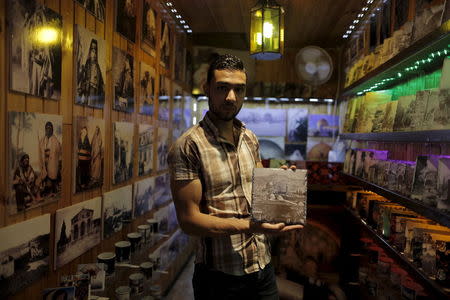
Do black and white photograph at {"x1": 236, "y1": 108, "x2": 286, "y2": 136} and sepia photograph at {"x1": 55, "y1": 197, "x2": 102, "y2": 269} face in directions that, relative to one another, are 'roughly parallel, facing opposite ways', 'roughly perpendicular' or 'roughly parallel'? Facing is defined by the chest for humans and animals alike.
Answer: roughly perpendicular

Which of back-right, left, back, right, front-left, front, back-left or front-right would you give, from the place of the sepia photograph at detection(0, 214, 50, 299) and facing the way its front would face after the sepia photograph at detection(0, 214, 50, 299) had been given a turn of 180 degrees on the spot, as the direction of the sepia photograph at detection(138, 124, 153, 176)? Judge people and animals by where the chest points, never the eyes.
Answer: right

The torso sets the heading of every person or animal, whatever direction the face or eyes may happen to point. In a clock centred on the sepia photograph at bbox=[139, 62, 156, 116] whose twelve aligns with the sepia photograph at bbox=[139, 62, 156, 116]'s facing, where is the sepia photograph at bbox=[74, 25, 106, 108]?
the sepia photograph at bbox=[74, 25, 106, 108] is roughly at 2 o'clock from the sepia photograph at bbox=[139, 62, 156, 116].

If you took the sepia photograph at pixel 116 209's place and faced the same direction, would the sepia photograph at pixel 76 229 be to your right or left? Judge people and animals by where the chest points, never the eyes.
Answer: on your right

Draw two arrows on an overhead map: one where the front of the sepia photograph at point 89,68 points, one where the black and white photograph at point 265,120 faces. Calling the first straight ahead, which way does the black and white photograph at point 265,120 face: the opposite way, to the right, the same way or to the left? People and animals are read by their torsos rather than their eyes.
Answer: to the right

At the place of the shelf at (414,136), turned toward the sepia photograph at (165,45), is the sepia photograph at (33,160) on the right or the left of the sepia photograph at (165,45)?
left

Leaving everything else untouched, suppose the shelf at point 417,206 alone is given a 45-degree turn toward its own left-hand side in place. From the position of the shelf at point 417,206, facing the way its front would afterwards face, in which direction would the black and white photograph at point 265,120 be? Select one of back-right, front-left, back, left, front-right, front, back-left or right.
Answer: back-right

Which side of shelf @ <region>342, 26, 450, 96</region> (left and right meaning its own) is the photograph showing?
left

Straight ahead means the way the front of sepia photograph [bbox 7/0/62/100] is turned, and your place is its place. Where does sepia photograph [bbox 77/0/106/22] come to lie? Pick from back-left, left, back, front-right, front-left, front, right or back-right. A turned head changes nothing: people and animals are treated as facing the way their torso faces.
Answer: left

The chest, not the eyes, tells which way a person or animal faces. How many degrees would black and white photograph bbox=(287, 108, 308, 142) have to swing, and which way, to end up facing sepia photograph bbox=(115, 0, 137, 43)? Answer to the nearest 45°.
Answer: approximately 45° to its right

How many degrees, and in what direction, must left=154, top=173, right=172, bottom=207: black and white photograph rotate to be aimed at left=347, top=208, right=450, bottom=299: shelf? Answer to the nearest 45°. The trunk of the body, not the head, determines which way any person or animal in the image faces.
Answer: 0° — it already faces it
